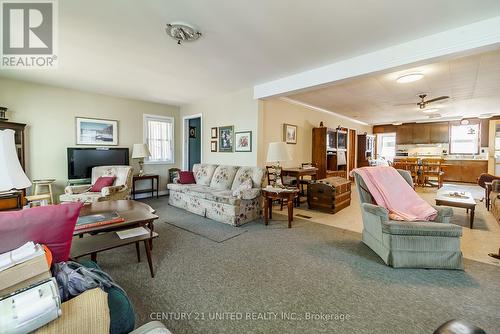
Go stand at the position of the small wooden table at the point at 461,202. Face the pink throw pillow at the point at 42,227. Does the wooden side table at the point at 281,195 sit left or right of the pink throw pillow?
right

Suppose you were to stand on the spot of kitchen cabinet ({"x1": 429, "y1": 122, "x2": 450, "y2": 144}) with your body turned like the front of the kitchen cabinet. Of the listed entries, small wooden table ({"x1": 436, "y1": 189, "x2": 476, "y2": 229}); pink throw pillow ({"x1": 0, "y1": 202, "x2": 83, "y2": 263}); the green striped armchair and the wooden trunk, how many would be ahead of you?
4

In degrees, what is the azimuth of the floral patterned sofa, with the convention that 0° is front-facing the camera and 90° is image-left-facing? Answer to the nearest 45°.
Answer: approximately 45°

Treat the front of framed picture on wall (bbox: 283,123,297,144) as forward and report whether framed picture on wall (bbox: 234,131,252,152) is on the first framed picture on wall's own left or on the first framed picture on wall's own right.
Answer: on the first framed picture on wall's own right

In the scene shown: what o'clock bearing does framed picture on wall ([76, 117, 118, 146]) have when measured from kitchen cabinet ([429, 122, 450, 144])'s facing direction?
The framed picture on wall is roughly at 1 o'clock from the kitchen cabinet.

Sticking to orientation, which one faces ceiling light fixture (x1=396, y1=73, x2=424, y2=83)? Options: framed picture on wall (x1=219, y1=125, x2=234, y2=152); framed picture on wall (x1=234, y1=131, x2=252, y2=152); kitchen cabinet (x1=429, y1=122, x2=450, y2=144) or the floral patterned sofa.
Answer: the kitchen cabinet
